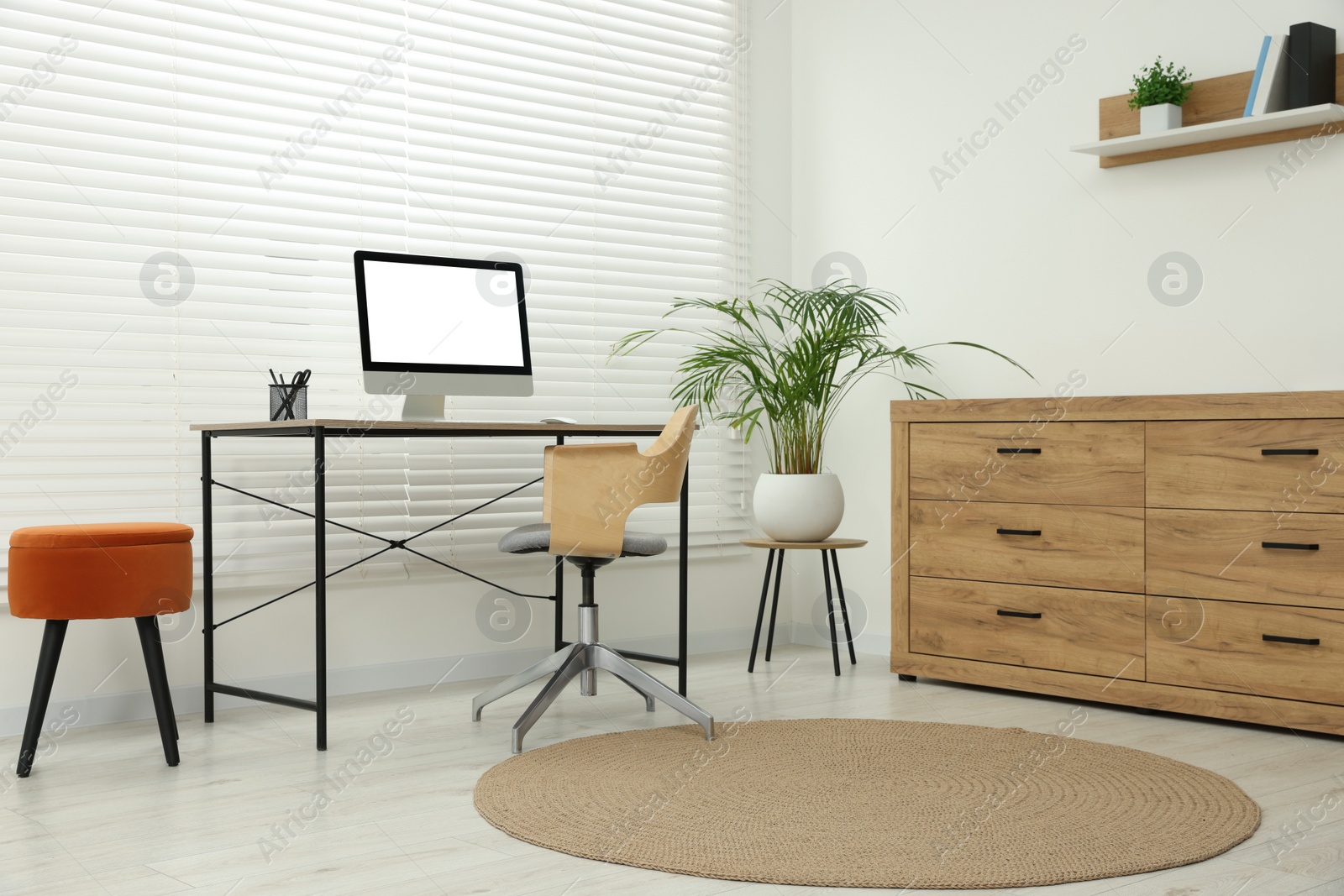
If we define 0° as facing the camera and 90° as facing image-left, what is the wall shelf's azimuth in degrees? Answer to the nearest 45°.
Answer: approximately 45°

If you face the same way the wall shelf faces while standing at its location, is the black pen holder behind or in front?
in front

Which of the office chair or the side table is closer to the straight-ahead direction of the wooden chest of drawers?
the office chair

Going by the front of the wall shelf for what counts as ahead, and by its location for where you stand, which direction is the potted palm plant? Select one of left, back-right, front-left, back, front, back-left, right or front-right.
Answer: front-right

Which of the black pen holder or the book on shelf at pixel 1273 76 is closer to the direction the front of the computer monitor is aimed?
the book on shelf

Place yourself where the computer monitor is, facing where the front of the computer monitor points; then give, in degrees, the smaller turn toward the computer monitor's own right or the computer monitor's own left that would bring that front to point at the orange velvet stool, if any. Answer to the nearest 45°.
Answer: approximately 90° to the computer monitor's own right

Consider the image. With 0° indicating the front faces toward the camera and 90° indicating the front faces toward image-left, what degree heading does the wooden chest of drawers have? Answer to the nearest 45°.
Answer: approximately 45°

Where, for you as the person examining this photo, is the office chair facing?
facing to the left of the viewer

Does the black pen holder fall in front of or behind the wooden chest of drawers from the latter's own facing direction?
in front

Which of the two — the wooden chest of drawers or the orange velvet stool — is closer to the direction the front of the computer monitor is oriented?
the wooden chest of drawers
